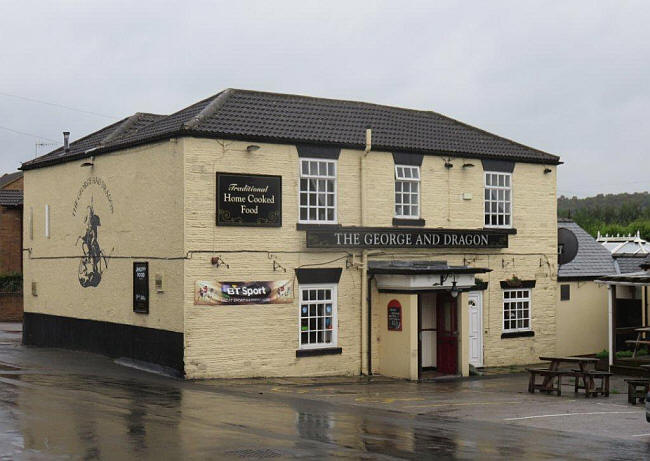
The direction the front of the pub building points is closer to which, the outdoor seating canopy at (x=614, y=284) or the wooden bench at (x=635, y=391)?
the wooden bench

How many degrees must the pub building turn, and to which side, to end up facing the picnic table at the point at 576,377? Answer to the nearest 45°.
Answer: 0° — it already faces it

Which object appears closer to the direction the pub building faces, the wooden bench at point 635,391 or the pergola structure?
the wooden bench

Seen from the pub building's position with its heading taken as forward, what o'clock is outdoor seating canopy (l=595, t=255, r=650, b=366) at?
The outdoor seating canopy is roughly at 10 o'clock from the pub building.

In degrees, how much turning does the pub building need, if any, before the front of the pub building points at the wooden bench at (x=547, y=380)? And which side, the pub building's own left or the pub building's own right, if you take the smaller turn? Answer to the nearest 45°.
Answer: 0° — it already faces it

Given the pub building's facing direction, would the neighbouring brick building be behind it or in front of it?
behind

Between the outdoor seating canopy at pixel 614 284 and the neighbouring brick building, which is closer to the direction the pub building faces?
the outdoor seating canopy

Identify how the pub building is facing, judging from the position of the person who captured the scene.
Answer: facing the viewer and to the right of the viewer
